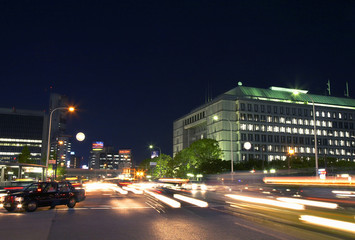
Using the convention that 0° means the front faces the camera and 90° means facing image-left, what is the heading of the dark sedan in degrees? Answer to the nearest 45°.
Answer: approximately 45°
